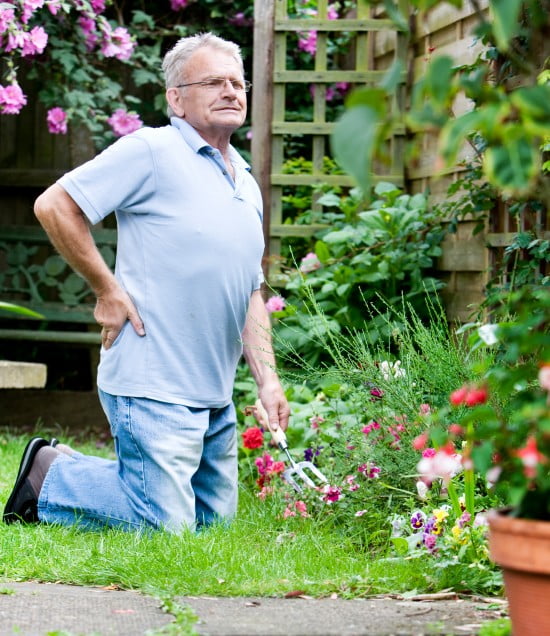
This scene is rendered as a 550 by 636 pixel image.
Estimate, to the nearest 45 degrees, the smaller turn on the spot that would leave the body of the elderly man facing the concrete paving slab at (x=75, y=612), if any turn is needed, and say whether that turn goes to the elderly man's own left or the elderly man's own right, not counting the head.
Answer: approximately 45° to the elderly man's own right

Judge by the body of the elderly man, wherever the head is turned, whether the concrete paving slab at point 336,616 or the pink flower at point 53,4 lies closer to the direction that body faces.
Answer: the concrete paving slab

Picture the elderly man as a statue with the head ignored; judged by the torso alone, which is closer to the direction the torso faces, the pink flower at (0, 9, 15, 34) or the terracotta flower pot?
the terracotta flower pot

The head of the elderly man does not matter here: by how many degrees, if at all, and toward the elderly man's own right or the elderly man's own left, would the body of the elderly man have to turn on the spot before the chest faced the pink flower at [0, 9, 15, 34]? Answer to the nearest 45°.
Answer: approximately 180°

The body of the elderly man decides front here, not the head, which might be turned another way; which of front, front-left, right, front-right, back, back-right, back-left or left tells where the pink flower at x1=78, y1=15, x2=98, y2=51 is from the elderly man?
back-left

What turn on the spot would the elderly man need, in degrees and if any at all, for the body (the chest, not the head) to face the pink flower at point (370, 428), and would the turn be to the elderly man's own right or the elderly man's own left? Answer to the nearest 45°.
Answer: approximately 45° to the elderly man's own left

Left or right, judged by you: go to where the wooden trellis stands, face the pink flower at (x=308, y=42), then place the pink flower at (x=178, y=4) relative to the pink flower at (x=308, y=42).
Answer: left

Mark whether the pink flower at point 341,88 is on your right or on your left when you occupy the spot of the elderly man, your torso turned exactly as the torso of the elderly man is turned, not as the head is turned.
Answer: on your left

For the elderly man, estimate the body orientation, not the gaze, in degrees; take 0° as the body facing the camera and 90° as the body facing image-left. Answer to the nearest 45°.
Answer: approximately 315°

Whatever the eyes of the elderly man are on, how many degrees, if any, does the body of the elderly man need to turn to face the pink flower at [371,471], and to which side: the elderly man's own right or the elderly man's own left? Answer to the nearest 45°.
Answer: approximately 45° to the elderly man's own left

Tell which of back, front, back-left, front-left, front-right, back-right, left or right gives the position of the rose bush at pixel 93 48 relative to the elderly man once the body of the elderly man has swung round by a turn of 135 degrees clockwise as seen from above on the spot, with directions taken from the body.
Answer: right
